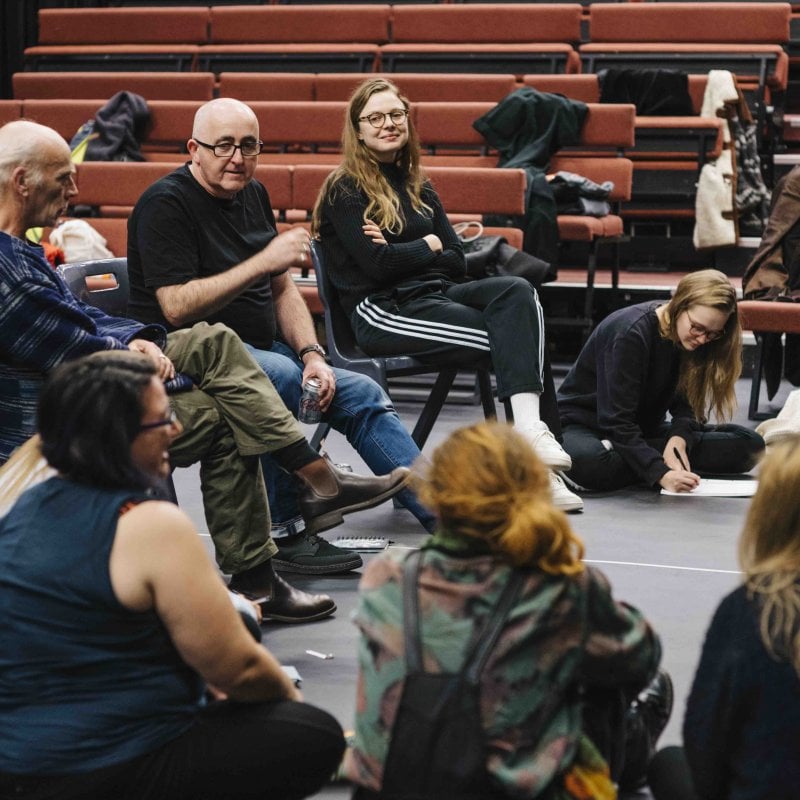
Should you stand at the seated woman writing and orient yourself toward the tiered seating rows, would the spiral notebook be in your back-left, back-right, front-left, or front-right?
back-left

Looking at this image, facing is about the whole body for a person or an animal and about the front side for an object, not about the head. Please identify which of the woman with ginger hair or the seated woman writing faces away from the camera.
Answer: the woman with ginger hair

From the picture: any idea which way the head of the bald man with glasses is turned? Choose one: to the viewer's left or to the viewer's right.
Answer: to the viewer's right

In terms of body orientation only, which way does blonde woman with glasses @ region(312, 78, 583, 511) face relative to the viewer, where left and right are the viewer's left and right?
facing the viewer and to the right of the viewer

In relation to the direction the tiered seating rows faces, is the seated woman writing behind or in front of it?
in front

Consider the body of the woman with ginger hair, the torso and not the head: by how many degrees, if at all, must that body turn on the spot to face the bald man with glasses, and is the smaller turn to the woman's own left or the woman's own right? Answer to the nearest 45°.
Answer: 0° — they already face them

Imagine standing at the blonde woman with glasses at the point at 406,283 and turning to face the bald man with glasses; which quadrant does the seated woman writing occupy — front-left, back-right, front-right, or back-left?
back-left

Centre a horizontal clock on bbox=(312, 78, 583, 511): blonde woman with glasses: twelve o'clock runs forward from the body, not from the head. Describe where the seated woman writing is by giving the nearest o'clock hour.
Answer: The seated woman writing is roughly at 10 o'clock from the blonde woman with glasses.

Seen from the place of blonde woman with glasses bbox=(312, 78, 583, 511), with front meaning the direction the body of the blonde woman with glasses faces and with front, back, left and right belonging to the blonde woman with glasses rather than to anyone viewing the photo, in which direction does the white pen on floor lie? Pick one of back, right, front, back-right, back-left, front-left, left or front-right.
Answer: front-right

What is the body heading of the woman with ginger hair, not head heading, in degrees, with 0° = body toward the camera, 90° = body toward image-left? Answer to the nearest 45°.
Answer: approximately 180°

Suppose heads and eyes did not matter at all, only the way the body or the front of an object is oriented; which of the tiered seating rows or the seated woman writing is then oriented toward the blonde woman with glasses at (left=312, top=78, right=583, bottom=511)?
the tiered seating rows

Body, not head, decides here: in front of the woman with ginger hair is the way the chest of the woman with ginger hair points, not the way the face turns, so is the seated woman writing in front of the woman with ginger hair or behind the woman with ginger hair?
in front

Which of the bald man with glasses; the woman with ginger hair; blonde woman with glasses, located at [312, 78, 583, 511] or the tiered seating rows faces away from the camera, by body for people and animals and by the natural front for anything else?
the woman with ginger hair
